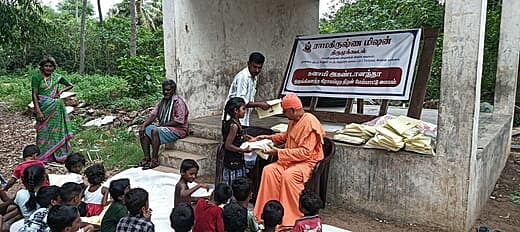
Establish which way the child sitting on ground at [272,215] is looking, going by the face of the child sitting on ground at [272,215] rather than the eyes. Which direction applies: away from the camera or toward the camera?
away from the camera

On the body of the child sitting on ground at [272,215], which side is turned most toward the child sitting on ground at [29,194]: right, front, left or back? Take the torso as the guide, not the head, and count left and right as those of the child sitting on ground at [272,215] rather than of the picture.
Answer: left

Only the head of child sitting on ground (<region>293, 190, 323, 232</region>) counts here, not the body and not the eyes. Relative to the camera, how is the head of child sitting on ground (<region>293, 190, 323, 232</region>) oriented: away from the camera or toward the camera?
away from the camera

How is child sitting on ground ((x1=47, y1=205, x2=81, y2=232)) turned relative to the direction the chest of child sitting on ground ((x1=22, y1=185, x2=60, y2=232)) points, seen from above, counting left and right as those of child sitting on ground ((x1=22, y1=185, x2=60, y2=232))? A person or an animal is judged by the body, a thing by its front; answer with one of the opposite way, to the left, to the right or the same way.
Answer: the same way

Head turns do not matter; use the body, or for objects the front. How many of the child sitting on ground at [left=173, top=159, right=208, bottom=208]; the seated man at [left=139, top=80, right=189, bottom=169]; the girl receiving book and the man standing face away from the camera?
0

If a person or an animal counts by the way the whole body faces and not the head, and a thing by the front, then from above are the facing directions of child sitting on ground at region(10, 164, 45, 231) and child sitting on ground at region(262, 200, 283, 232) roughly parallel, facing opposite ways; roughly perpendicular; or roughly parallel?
roughly parallel

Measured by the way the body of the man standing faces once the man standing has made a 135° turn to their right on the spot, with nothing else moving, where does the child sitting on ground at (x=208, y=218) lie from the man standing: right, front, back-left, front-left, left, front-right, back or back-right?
left

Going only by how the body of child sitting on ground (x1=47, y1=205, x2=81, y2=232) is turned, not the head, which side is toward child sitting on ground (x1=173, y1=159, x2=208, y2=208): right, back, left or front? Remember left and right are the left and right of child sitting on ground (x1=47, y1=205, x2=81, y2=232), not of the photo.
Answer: front

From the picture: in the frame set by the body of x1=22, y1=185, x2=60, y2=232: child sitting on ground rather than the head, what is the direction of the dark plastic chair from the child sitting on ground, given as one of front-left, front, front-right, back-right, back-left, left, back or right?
front-right

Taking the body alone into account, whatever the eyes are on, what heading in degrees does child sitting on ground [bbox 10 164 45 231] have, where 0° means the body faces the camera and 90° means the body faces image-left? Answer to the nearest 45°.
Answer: approximately 225°

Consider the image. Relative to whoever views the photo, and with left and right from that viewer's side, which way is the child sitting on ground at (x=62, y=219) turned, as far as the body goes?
facing away from the viewer and to the right of the viewer

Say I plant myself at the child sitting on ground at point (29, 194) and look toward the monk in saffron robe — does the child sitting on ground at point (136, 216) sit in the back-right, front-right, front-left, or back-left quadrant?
front-right
